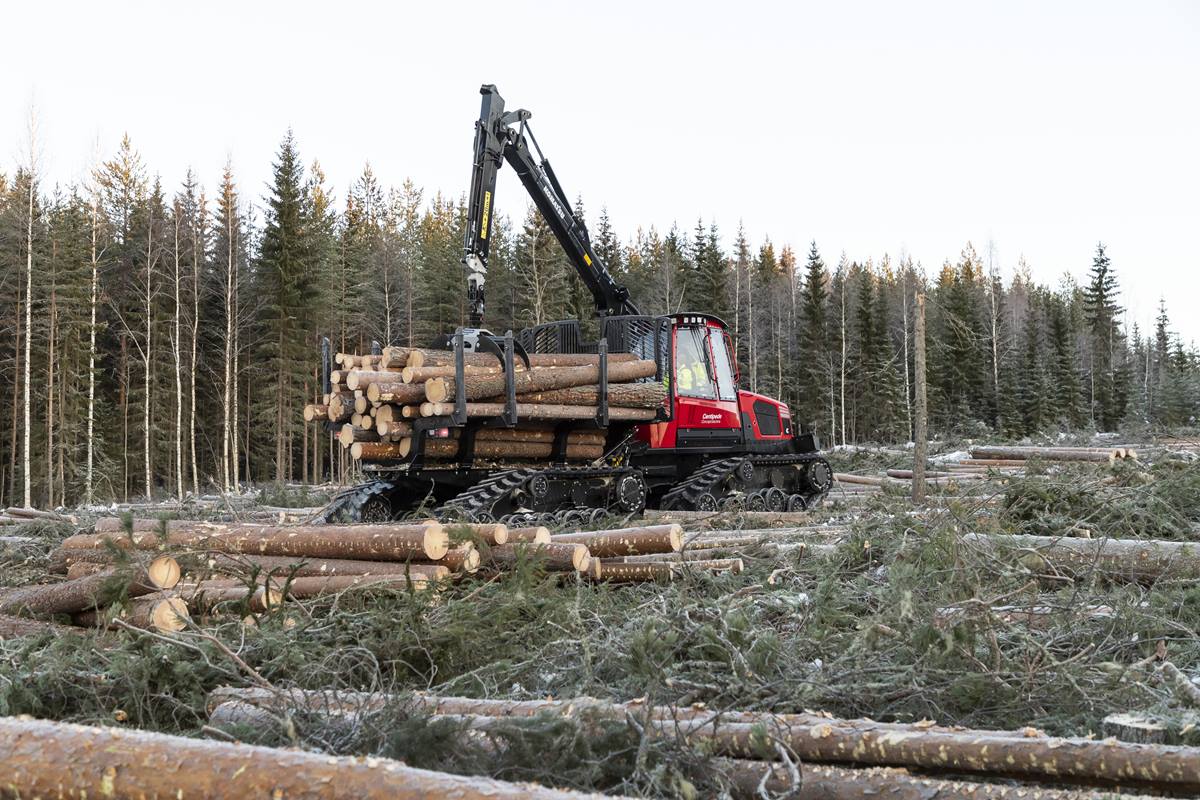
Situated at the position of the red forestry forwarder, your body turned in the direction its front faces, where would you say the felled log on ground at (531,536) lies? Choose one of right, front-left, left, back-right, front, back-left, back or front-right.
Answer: back-right

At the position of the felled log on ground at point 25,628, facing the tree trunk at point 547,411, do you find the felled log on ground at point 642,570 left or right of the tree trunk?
right

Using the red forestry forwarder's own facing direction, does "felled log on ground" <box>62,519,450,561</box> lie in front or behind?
behind

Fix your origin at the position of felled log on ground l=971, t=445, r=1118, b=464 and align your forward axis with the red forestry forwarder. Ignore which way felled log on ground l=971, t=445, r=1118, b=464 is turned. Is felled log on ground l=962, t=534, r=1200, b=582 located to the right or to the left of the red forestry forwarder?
left

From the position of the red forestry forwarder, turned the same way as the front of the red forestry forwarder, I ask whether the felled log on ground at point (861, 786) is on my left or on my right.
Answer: on my right

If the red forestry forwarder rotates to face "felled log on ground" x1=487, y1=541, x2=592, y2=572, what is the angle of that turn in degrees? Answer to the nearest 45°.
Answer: approximately 135° to its right

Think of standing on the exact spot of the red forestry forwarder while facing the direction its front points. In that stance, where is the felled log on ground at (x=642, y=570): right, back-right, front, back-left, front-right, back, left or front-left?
back-right

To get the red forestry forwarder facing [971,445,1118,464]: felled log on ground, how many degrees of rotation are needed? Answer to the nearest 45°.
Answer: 0° — it already faces it

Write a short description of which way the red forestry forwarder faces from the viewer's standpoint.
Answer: facing away from the viewer and to the right of the viewer
